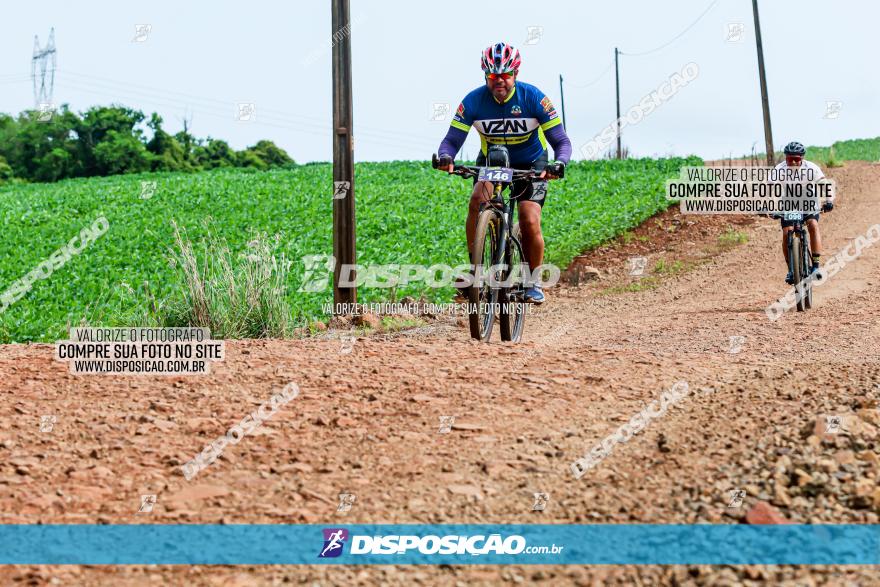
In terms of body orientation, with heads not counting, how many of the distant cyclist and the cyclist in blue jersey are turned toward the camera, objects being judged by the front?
2

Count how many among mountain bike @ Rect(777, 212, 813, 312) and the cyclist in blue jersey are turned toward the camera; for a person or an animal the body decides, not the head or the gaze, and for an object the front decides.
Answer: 2

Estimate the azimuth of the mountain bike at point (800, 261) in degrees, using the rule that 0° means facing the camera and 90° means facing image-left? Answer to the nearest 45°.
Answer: approximately 0°

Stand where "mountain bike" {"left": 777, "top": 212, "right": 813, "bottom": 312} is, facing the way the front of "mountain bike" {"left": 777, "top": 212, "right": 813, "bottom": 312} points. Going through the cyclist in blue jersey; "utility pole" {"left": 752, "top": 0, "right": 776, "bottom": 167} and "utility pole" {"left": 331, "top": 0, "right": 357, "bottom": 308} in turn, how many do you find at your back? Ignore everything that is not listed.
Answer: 1

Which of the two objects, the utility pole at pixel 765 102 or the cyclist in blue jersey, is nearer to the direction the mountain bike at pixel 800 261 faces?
the cyclist in blue jersey

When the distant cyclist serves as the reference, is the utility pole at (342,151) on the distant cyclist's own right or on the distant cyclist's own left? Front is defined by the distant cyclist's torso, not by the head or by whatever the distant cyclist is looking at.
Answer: on the distant cyclist's own right

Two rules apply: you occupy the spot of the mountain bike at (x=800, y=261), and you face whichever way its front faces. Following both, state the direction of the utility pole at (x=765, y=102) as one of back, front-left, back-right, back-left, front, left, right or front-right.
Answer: back
